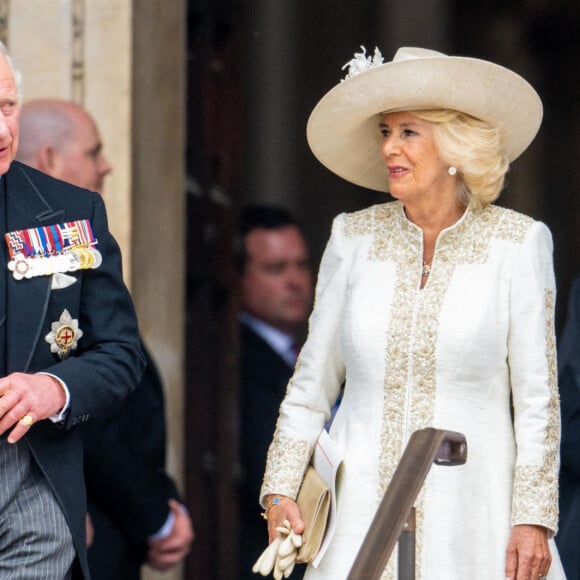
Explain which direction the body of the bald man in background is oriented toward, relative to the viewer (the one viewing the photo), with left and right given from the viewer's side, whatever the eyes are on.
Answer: facing to the right of the viewer

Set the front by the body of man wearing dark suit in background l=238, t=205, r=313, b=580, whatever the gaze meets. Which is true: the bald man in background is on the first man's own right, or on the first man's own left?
on the first man's own right

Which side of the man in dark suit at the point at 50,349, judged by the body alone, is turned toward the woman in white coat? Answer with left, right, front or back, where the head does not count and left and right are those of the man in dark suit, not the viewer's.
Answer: left

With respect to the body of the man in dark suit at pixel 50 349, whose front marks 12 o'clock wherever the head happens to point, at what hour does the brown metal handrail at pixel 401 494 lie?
The brown metal handrail is roughly at 10 o'clock from the man in dark suit.

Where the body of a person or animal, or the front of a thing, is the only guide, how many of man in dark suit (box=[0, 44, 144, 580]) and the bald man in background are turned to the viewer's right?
1

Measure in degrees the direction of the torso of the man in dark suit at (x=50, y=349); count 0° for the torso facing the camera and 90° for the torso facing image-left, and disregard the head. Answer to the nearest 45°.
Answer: approximately 0°

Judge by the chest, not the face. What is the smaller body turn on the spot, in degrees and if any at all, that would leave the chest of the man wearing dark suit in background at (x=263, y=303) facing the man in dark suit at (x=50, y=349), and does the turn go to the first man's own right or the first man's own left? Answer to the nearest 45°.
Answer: approximately 45° to the first man's own right

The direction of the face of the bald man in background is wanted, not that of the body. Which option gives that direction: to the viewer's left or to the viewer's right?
to the viewer's right

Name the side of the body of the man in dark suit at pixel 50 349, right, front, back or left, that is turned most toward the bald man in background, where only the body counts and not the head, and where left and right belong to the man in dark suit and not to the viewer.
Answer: back

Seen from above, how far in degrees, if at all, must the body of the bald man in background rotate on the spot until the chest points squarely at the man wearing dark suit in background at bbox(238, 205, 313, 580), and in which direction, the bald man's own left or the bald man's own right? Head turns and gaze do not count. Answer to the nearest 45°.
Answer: approximately 45° to the bald man's own left
